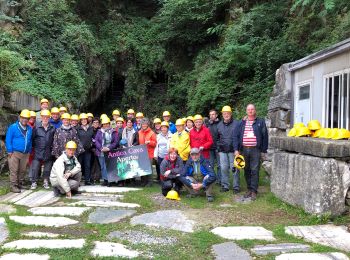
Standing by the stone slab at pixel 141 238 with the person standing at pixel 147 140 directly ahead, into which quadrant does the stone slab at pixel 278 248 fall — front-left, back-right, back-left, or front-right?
back-right

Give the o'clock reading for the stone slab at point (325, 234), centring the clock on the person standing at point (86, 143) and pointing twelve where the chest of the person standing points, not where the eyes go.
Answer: The stone slab is roughly at 11 o'clock from the person standing.

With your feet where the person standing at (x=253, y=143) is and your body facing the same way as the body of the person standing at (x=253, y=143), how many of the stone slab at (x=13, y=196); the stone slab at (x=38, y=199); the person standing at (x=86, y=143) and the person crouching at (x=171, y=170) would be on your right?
4

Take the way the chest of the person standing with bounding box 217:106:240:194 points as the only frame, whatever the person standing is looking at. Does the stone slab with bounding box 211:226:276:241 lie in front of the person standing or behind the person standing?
in front

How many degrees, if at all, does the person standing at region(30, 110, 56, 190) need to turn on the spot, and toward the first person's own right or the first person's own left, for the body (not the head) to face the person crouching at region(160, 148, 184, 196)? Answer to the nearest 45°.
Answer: approximately 45° to the first person's own left

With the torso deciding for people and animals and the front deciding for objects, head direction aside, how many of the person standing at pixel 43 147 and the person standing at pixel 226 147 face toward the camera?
2

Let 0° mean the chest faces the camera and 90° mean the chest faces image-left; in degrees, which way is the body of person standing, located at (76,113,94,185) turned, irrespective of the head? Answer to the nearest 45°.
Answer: approximately 0°

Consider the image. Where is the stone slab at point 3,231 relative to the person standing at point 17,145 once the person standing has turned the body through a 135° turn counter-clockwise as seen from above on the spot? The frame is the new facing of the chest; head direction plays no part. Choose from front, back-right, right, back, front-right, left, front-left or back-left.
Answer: back
